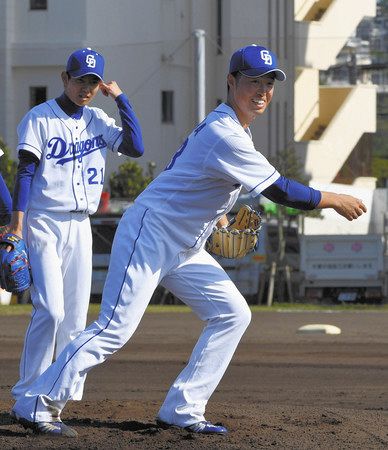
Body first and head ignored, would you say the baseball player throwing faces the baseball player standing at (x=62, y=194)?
no

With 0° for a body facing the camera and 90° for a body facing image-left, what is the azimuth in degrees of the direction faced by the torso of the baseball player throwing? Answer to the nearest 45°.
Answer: approximately 270°

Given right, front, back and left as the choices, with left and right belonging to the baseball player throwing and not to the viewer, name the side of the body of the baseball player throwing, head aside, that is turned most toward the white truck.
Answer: left

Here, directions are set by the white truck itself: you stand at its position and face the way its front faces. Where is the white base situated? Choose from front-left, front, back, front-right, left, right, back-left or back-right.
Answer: back

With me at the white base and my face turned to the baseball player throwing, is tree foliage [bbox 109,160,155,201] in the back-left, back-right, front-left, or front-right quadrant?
back-right

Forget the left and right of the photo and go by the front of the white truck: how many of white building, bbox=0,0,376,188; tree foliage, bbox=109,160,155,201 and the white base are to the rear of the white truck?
1

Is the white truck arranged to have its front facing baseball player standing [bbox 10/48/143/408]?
no

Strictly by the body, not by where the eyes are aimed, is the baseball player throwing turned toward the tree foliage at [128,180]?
no

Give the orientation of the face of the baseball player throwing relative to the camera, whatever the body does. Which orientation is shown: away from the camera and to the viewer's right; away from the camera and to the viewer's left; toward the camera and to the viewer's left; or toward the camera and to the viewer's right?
toward the camera and to the viewer's right

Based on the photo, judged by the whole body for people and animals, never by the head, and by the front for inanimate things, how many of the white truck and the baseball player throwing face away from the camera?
1

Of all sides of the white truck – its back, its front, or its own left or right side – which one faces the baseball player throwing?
back

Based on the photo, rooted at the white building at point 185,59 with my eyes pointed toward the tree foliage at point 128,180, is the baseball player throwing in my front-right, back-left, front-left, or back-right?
front-left

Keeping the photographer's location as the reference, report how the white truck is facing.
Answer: facing away from the viewer

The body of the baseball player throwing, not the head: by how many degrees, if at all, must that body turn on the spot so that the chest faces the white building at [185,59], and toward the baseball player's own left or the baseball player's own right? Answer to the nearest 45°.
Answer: approximately 90° to the baseball player's own left

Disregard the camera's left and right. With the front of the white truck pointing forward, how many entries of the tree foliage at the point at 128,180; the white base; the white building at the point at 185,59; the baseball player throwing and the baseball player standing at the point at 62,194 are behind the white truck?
3
